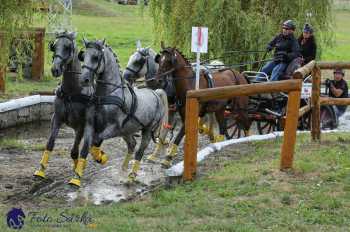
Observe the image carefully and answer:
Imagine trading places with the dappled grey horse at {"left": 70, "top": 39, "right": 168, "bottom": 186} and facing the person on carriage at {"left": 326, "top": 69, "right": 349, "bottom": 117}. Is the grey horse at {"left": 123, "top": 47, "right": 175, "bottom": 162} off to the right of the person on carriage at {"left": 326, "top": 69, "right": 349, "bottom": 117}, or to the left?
left

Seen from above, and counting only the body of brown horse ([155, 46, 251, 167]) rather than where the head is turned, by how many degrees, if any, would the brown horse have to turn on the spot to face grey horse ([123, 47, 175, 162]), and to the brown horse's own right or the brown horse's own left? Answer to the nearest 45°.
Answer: approximately 90° to the brown horse's own right

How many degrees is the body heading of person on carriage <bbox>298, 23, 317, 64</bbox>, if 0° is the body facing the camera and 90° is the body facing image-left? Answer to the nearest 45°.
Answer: approximately 45°

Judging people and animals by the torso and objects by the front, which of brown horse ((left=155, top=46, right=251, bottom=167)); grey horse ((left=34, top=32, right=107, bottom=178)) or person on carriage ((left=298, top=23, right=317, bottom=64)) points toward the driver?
the person on carriage

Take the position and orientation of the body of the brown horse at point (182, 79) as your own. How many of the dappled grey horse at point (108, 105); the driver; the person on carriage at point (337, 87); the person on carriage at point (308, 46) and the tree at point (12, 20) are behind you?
3

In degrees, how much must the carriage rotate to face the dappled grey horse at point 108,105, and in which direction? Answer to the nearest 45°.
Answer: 0° — it already faces it

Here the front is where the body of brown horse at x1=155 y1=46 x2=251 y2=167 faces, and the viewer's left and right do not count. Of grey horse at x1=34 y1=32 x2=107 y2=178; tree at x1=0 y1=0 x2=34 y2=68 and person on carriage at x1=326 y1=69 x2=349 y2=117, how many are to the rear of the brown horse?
1

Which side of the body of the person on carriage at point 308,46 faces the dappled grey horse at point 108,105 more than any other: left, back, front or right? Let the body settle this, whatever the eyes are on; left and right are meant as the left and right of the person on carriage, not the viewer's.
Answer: front

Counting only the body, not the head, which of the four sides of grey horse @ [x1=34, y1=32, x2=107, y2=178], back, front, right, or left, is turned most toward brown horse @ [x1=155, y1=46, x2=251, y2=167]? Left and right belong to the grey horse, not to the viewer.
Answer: back

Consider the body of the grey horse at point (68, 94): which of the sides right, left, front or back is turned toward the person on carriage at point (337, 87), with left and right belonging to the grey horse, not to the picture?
back

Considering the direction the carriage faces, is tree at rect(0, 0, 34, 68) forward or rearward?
forward

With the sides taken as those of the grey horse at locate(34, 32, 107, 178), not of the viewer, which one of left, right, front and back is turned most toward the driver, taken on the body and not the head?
back
